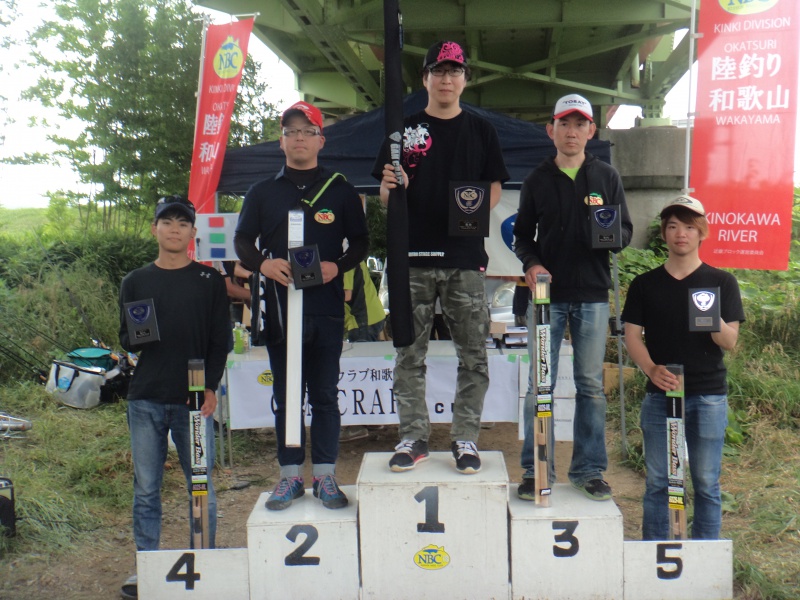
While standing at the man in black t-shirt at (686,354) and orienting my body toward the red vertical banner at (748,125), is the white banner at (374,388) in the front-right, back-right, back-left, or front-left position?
front-left

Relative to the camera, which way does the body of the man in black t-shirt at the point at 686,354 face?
toward the camera

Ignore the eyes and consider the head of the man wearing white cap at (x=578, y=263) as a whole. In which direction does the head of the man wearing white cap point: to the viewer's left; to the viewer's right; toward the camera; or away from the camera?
toward the camera

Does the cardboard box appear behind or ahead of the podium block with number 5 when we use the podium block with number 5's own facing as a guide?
behind

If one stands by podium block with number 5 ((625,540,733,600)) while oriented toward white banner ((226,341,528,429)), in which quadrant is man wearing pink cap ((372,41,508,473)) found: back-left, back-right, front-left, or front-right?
front-left

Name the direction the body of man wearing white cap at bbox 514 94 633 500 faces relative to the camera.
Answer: toward the camera

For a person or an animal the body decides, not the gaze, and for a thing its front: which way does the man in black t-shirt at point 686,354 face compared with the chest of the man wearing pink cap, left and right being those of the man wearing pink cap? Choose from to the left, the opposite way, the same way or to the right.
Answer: the same way

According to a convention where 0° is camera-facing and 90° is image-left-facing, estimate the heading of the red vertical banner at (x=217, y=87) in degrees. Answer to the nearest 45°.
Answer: approximately 0°

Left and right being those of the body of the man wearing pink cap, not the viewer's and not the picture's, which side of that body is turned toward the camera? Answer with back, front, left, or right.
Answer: front

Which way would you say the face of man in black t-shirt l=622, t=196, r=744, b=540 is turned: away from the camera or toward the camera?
toward the camera

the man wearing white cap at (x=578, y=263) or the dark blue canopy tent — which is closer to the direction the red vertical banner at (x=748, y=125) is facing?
the man wearing white cap

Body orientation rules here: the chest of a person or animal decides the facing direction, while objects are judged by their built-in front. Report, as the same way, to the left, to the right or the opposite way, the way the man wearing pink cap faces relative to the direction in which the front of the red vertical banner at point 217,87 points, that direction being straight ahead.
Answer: the same way
